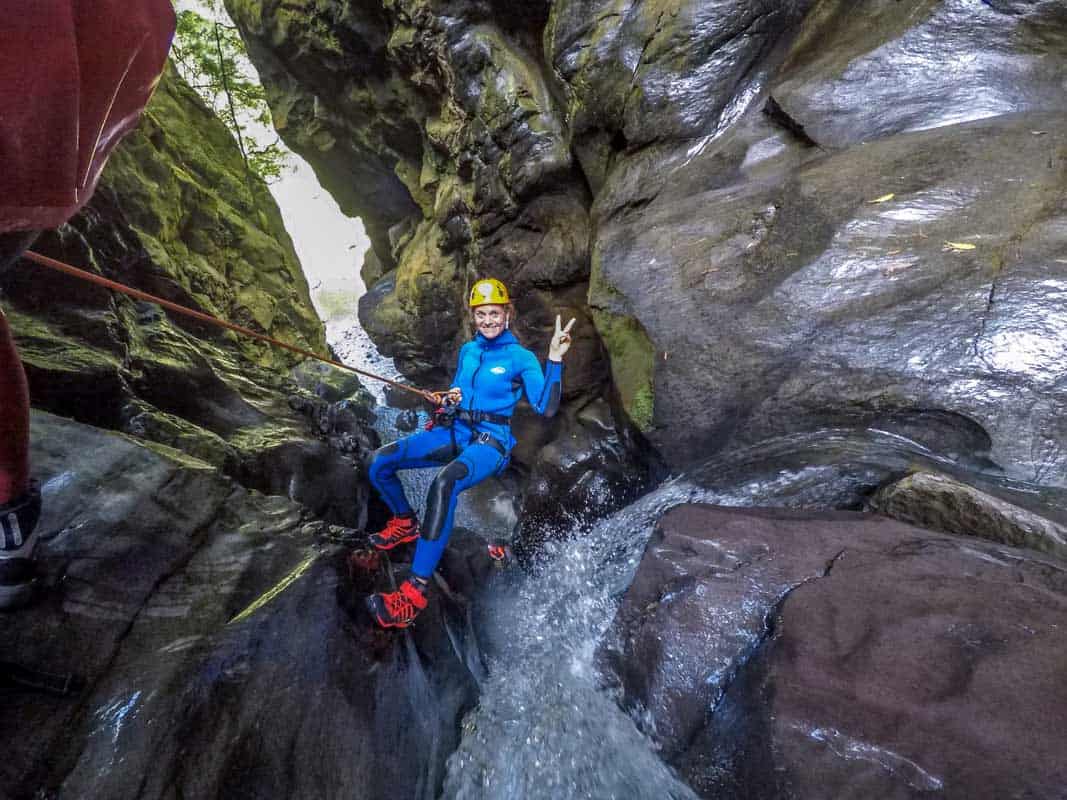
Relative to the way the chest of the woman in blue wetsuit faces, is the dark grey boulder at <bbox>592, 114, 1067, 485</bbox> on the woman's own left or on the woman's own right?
on the woman's own left

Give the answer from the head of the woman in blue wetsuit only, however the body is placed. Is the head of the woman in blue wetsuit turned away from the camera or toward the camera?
toward the camera

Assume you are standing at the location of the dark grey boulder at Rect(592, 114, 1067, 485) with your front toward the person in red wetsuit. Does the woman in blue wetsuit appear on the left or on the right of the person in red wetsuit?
right

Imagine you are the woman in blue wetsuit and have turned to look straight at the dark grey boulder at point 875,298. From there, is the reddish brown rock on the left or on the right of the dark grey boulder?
right

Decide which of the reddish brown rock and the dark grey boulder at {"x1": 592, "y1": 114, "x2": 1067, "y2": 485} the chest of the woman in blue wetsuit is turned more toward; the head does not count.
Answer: the reddish brown rock

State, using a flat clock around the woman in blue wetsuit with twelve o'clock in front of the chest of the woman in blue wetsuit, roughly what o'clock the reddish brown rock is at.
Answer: The reddish brown rock is roughly at 10 o'clock from the woman in blue wetsuit.
